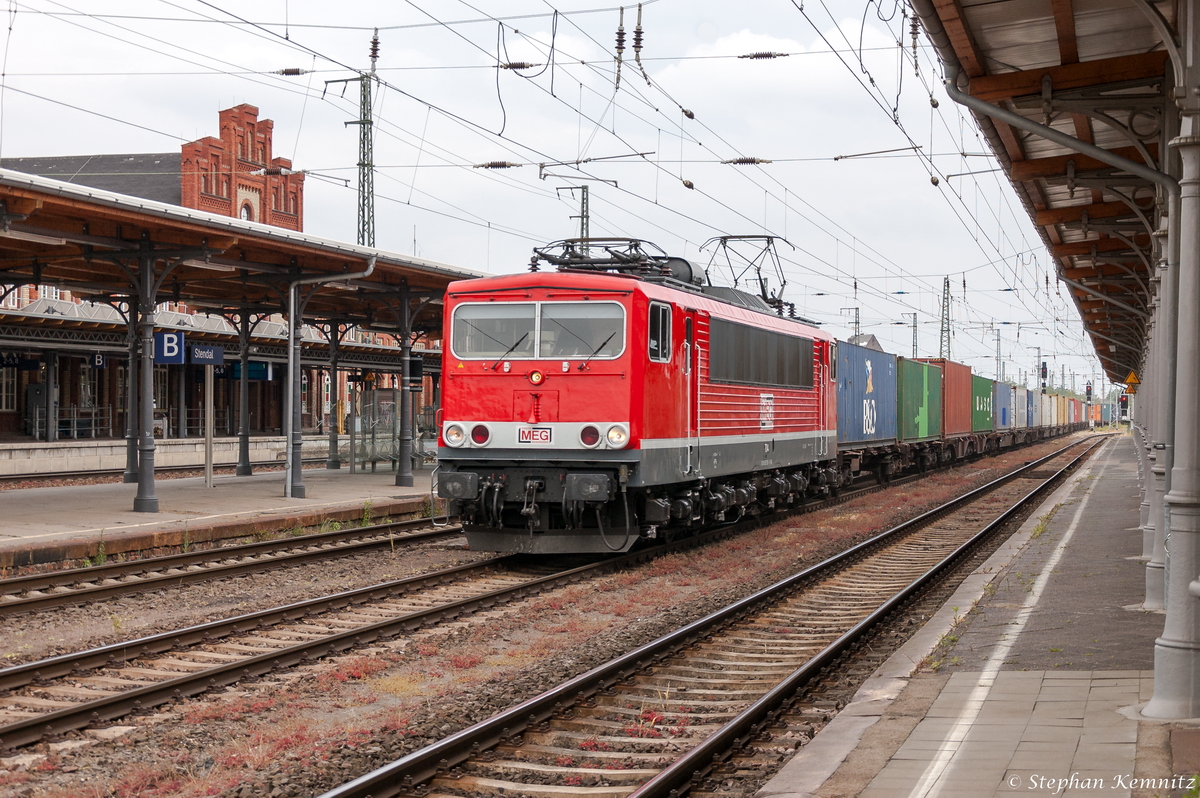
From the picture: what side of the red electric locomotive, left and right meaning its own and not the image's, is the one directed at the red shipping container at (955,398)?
back

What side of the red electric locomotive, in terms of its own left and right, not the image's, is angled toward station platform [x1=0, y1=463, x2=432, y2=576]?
right

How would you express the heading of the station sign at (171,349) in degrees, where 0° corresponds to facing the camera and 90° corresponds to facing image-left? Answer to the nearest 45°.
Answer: approximately 0°

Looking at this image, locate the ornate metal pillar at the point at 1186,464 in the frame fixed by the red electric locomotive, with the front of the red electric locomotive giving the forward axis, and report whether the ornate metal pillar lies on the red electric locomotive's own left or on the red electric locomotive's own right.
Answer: on the red electric locomotive's own left

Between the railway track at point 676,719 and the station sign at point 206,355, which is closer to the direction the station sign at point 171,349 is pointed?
the railway track

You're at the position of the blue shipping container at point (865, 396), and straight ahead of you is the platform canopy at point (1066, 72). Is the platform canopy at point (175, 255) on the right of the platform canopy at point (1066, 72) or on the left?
right

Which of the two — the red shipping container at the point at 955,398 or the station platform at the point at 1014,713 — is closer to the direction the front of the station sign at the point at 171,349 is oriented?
the station platform

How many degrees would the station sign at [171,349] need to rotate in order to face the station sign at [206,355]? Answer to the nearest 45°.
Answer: approximately 180°
